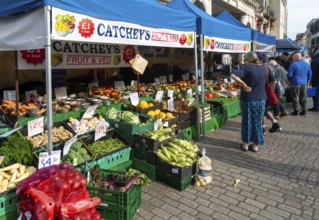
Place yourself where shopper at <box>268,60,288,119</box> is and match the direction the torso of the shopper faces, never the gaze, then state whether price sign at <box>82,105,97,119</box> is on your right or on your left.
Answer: on your left

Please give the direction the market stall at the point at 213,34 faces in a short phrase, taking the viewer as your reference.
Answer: facing the viewer and to the right of the viewer

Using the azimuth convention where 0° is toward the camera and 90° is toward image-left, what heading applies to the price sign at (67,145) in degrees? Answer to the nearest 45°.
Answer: approximately 315°
